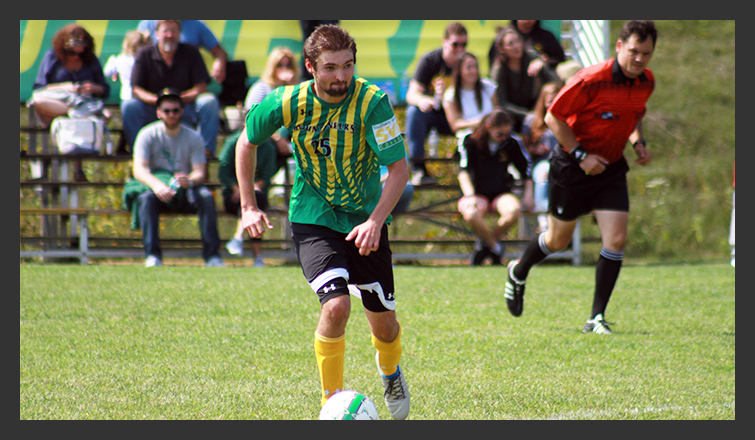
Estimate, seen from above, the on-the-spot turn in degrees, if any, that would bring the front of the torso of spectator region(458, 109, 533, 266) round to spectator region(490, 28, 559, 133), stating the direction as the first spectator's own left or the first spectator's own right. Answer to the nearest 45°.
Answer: approximately 180°

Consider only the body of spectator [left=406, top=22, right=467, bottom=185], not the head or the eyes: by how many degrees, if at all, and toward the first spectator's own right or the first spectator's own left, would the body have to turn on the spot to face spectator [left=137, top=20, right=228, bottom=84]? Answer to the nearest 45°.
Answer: approximately 135° to the first spectator's own right

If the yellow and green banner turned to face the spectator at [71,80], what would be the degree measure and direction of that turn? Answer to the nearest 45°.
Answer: approximately 45° to its right

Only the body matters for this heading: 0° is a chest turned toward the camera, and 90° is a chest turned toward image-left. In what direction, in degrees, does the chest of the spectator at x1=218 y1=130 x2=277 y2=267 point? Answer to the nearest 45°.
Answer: approximately 0°

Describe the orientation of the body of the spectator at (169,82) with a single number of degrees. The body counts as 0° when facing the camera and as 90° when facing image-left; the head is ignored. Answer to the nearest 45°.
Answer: approximately 0°

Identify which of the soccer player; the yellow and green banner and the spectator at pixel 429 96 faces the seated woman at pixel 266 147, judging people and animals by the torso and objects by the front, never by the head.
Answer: the yellow and green banner
